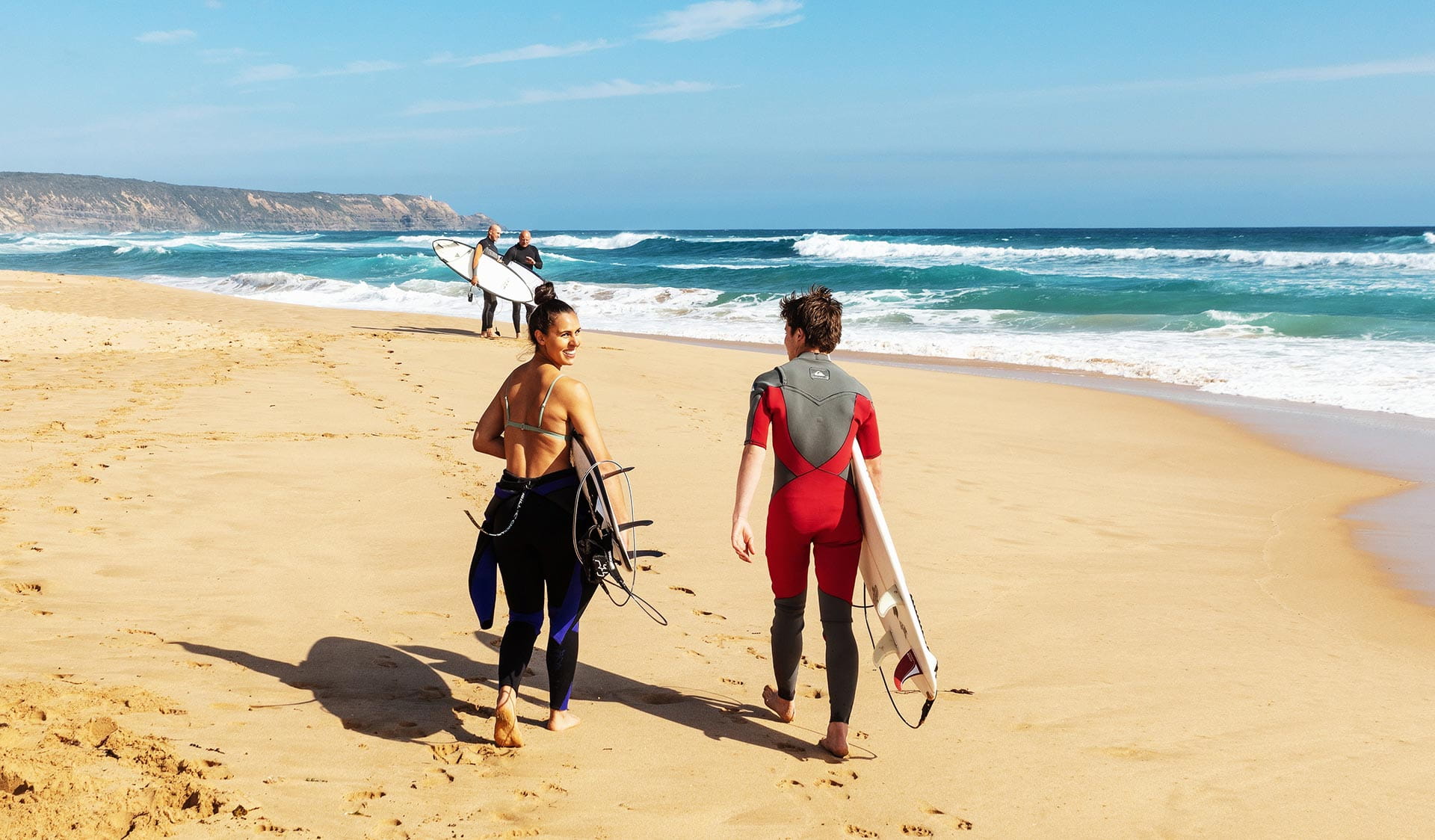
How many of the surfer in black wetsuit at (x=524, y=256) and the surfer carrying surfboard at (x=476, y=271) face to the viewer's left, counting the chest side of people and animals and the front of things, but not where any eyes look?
0

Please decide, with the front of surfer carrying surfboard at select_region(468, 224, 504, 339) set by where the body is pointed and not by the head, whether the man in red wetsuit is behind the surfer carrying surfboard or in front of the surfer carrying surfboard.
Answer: in front

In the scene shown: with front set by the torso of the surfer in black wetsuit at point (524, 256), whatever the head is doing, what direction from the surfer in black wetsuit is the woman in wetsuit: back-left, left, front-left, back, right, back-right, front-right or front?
front

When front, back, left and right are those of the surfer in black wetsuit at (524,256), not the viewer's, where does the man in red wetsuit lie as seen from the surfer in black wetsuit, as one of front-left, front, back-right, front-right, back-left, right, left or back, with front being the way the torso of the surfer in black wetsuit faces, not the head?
front

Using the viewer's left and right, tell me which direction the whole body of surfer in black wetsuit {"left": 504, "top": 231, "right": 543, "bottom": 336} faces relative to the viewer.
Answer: facing the viewer

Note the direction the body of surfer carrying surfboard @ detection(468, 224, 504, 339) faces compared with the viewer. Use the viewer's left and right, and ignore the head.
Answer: facing the viewer and to the right of the viewer

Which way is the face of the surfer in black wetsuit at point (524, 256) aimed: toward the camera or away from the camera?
toward the camera

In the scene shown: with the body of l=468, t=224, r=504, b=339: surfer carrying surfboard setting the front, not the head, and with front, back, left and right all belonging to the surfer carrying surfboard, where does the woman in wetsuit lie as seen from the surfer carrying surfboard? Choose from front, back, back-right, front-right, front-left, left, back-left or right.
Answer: front-right
